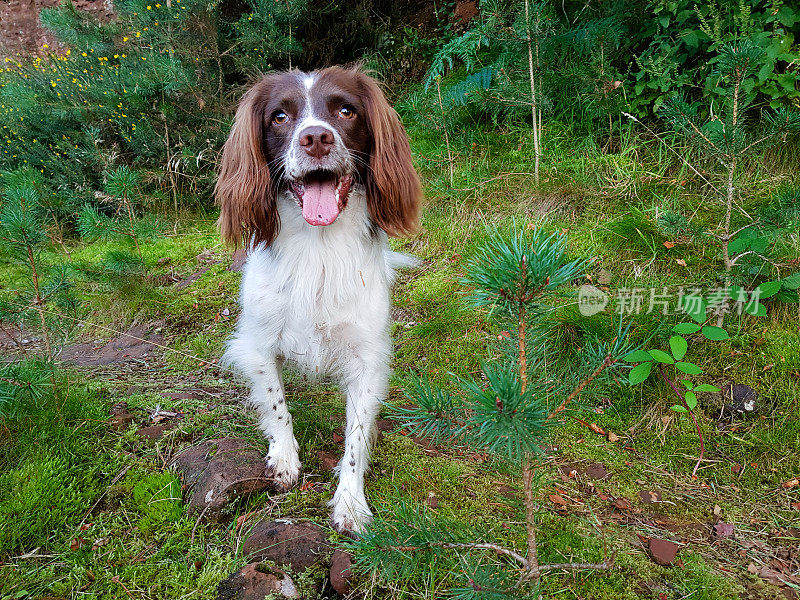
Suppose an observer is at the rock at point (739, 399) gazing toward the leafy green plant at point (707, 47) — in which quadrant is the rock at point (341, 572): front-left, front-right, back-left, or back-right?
back-left

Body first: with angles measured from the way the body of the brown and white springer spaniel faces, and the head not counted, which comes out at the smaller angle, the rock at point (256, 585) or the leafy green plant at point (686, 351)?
the rock

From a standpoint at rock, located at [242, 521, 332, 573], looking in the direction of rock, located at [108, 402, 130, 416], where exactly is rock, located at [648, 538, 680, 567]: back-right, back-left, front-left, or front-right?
back-right

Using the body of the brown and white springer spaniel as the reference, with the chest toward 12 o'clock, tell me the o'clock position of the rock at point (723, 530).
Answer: The rock is roughly at 10 o'clock from the brown and white springer spaniel.

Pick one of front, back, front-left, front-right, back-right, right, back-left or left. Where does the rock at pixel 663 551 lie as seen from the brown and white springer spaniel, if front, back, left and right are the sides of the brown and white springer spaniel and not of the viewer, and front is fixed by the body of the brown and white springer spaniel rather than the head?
front-left

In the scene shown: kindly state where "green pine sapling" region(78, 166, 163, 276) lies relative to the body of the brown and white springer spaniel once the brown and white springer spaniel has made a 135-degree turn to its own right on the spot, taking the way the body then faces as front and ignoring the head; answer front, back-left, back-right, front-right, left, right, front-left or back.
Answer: front

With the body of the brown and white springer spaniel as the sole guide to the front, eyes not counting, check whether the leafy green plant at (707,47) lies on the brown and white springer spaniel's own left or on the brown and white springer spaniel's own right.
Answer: on the brown and white springer spaniel's own left

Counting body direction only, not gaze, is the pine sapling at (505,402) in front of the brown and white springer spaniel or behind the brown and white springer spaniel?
in front

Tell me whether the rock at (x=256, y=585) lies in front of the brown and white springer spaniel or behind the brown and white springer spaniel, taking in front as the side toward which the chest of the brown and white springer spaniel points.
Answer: in front

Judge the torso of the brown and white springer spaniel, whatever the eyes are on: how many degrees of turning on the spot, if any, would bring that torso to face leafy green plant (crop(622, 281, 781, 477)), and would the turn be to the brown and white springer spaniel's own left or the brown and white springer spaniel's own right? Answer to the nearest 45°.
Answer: approximately 90° to the brown and white springer spaniel's own left

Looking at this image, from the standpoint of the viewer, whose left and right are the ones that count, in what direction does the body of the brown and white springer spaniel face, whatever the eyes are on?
facing the viewer

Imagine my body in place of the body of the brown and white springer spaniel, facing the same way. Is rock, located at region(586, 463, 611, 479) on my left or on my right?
on my left

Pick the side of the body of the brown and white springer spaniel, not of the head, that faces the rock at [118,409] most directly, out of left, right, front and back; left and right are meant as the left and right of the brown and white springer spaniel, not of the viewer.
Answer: right
